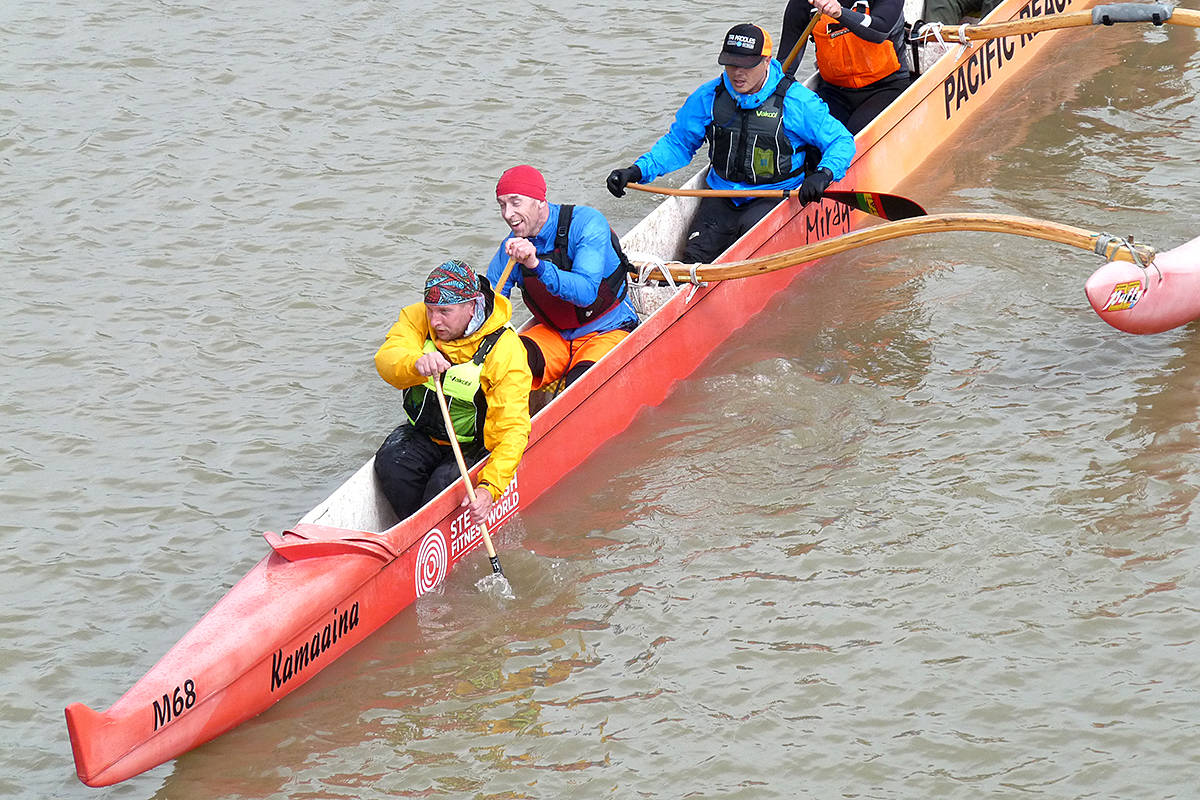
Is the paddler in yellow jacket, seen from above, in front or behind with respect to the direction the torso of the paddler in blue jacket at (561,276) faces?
in front

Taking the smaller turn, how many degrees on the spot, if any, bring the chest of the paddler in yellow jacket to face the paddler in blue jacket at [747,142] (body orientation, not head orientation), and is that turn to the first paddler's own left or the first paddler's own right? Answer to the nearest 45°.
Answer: approximately 180°

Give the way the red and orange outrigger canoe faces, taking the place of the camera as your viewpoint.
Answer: facing the viewer and to the left of the viewer

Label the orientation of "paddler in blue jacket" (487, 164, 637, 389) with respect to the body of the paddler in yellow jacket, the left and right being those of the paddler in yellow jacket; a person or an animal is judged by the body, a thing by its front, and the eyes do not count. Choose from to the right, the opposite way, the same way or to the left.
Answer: the same way

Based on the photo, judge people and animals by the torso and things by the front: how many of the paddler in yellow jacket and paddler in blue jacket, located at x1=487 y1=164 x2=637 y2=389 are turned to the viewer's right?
0

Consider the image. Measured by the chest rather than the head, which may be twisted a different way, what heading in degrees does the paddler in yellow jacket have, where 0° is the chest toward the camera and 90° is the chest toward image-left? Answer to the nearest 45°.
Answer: approximately 45°

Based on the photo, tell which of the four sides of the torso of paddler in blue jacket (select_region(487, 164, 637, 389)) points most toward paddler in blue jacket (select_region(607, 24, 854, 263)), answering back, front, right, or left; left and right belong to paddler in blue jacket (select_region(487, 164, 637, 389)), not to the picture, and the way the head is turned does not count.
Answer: back

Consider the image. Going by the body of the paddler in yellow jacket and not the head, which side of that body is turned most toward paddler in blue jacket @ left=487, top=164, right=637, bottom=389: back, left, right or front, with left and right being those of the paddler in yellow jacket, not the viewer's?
back

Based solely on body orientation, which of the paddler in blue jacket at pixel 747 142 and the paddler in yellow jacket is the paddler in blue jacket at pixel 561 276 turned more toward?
the paddler in yellow jacket
